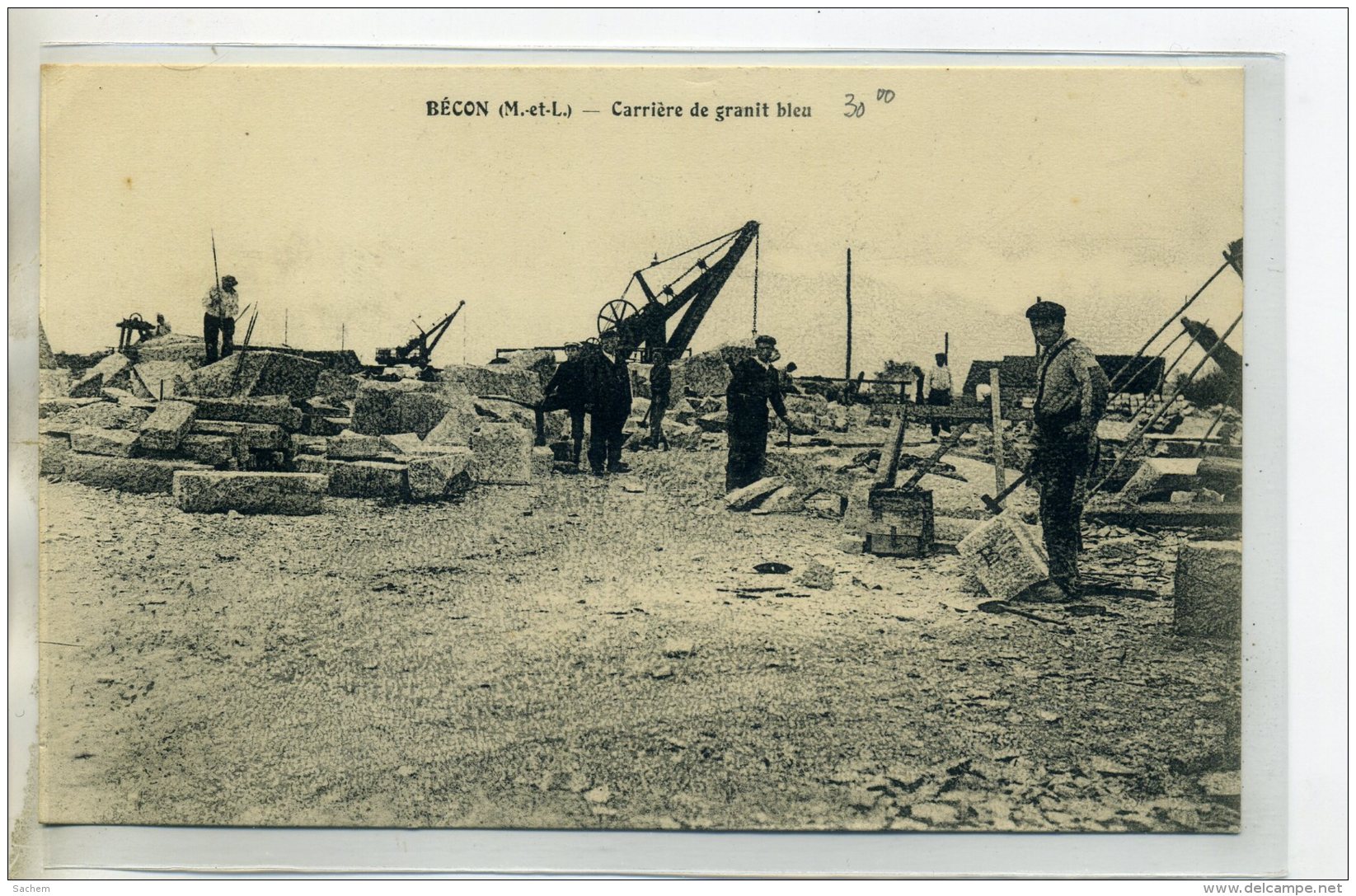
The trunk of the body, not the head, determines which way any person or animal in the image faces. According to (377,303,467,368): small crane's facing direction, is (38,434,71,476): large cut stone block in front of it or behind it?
behind

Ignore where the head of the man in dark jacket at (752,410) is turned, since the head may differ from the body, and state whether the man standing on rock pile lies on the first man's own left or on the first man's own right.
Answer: on the first man's own right

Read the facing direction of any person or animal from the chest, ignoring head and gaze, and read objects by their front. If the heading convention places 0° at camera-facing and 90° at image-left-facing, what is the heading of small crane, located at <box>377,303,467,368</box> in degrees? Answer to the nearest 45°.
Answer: approximately 270°

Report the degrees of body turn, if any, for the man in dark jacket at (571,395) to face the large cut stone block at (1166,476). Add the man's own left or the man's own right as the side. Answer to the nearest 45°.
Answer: approximately 135° to the man's own left

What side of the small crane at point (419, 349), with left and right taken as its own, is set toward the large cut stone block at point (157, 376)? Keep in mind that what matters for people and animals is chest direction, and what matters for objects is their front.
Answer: back

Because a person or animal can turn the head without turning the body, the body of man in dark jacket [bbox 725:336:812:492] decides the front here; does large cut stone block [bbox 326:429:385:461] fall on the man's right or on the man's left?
on the man's right

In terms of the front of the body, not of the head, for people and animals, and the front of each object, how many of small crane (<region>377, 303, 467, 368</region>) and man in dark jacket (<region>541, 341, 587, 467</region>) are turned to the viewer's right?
1

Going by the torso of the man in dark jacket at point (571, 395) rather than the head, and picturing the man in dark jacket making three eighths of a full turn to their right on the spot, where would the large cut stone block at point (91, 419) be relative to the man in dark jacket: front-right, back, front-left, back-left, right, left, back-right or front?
left
